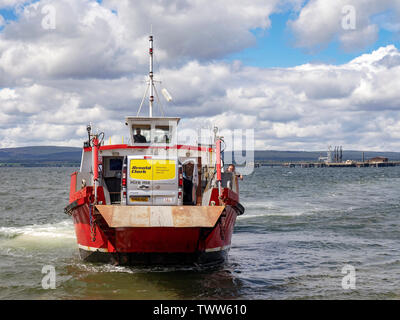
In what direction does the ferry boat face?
toward the camera
